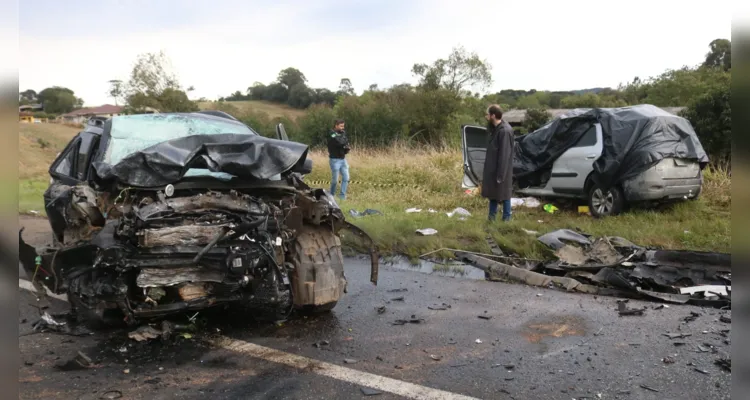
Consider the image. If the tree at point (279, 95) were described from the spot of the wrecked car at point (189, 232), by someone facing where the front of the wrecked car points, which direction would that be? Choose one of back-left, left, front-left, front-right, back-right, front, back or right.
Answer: back

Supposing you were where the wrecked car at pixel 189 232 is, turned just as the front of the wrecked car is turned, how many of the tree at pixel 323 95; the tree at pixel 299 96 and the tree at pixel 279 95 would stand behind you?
3

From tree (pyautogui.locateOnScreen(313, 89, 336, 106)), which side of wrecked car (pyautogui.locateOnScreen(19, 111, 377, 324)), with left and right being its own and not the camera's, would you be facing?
back

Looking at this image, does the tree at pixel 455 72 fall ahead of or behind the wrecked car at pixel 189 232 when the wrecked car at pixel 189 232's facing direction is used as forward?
behind

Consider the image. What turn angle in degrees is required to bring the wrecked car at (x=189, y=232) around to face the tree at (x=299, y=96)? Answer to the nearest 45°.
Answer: approximately 180°

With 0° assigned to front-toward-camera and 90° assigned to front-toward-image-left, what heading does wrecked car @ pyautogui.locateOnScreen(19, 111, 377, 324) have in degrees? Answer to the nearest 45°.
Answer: approximately 0°

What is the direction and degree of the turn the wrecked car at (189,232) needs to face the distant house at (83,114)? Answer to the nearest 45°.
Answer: approximately 180°

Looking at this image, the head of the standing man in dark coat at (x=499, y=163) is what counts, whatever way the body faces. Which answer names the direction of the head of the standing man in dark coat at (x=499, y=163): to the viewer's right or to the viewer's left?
to the viewer's left
